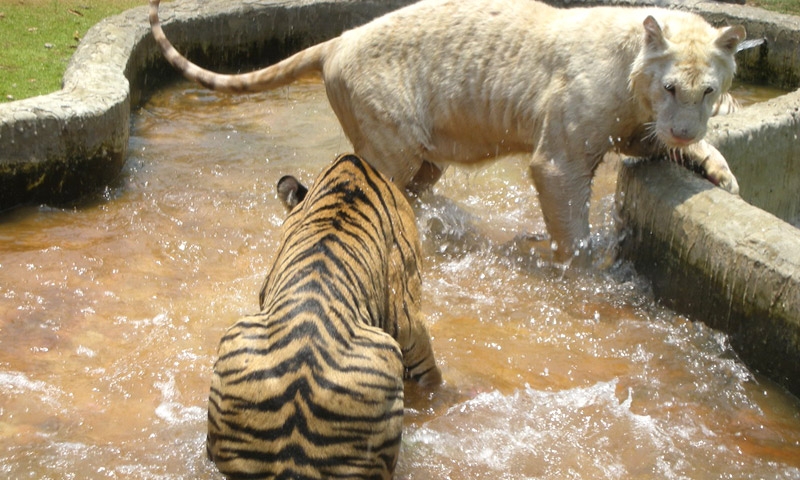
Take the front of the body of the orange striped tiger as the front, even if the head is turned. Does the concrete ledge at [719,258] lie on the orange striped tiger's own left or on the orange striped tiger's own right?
on the orange striped tiger's own right

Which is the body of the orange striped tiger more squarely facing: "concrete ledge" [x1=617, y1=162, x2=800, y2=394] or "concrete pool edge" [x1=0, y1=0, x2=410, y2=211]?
the concrete pool edge

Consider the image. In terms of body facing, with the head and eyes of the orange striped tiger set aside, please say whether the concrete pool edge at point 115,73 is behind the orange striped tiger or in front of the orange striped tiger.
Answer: in front

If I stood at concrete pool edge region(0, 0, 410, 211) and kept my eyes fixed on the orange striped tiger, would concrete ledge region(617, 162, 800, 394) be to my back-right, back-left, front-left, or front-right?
front-left

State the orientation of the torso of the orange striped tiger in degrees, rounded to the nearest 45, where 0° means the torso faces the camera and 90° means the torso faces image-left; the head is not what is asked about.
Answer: approximately 180°
